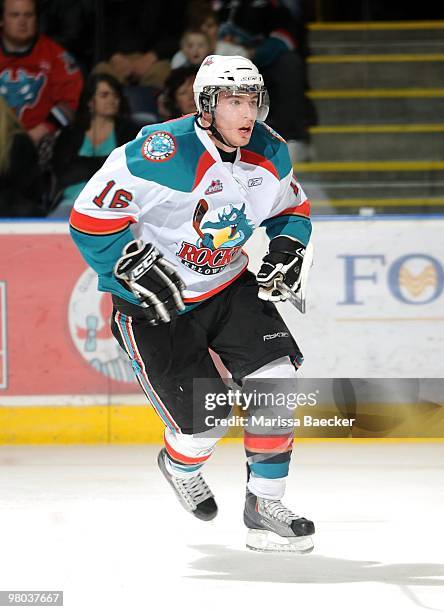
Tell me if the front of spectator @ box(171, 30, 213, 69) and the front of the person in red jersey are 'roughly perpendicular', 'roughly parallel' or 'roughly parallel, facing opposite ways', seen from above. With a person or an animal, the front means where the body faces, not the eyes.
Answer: roughly parallel

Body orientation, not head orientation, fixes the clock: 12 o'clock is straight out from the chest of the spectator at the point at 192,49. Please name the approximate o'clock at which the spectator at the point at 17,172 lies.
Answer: the spectator at the point at 17,172 is roughly at 2 o'clock from the spectator at the point at 192,49.

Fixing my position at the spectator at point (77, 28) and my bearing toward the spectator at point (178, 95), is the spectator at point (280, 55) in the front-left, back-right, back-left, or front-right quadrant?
front-left

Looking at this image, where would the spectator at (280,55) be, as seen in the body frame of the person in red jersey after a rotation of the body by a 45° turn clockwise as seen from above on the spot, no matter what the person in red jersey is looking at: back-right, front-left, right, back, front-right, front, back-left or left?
back-left

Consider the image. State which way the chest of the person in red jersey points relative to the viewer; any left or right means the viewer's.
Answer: facing the viewer

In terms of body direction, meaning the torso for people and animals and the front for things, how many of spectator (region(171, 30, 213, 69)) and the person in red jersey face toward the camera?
2

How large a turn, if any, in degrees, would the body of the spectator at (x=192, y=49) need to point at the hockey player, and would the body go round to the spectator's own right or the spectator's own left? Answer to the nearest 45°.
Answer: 0° — they already face them

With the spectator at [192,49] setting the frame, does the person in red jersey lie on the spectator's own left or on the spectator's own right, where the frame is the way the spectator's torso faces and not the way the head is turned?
on the spectator's own right

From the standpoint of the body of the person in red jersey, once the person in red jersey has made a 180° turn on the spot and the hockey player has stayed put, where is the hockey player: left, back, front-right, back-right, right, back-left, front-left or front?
back

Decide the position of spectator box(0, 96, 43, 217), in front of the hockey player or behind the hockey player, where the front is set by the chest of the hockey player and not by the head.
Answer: behind

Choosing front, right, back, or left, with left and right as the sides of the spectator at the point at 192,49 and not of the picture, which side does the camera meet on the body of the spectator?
front

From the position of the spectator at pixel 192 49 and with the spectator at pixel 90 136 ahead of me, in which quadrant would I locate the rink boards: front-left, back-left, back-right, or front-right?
front-left

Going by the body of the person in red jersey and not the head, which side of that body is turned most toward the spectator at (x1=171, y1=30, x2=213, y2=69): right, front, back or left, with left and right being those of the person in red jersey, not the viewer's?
left
